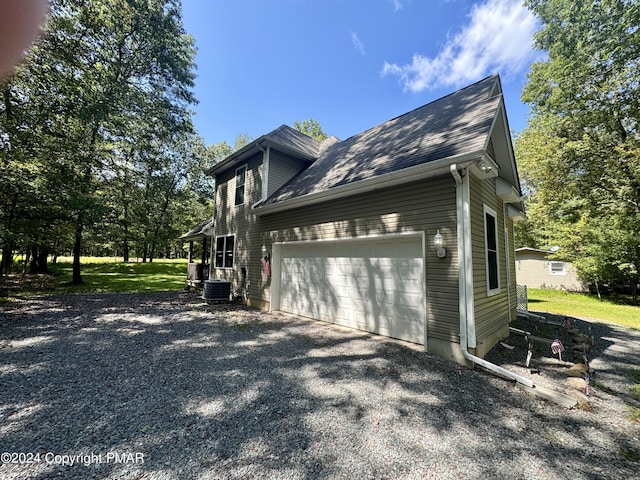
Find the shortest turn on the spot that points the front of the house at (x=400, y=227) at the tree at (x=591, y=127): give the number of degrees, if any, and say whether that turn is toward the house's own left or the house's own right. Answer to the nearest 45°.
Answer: approximately 180°

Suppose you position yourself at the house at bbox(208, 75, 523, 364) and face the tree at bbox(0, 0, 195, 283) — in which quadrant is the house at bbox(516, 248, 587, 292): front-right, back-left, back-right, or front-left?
back-right

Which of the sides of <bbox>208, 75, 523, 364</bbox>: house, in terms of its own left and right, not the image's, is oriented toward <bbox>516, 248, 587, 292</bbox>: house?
back

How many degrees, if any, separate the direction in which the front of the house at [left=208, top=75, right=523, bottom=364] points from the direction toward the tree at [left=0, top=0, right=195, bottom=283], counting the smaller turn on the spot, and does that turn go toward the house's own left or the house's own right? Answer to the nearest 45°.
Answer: approximately 45° to the house's own right

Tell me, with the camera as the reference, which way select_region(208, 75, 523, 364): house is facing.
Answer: facing the viewer and to the left of the viewer

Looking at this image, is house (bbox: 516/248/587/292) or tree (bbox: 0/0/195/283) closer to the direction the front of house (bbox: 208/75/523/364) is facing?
the tree

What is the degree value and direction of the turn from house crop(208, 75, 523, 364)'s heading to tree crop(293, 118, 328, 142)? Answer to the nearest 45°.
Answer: approximately 135° to its right
